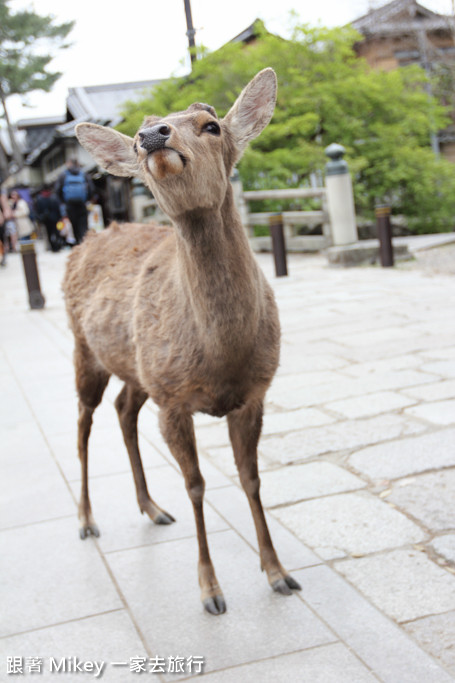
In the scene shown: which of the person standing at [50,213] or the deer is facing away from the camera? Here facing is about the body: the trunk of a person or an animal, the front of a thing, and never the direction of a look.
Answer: the person standing

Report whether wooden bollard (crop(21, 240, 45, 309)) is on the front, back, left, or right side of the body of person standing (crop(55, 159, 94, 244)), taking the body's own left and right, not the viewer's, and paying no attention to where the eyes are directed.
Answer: back

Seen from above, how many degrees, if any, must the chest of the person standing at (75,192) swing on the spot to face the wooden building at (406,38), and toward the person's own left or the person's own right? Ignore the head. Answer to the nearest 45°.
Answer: approximately 45° to the person's own right

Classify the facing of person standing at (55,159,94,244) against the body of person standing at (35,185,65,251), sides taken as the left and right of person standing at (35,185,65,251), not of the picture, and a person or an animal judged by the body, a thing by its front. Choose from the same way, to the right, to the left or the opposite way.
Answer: the same way

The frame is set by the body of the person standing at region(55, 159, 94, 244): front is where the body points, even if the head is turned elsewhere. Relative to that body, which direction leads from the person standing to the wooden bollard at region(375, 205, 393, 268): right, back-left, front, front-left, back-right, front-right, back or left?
back-right

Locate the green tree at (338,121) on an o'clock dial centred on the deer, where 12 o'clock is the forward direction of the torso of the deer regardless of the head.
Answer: The green tree is roughly at 8 o'clock from the deer.

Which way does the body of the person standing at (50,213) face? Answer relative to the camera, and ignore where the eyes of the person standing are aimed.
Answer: away from the camera

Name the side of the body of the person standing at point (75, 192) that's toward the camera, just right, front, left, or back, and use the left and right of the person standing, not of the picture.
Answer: back

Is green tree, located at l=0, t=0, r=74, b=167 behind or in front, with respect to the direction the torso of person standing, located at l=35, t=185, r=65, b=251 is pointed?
in front

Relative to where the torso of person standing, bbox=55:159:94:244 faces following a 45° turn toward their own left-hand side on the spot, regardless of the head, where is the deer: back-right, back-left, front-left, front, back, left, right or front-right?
back-left

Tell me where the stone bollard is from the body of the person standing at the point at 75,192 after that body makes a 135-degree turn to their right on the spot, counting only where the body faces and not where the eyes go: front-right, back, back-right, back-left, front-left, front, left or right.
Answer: front

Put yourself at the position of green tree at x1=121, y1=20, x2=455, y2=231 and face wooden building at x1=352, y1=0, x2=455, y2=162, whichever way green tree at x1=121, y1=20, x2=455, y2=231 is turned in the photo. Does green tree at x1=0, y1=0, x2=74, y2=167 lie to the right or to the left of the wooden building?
left

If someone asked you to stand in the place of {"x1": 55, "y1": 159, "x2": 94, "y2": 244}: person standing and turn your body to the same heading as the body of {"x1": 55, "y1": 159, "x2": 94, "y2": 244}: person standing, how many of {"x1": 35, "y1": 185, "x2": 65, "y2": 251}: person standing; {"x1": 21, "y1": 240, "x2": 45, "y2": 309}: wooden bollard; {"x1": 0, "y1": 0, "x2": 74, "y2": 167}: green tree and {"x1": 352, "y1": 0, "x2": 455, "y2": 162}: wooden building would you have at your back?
1
